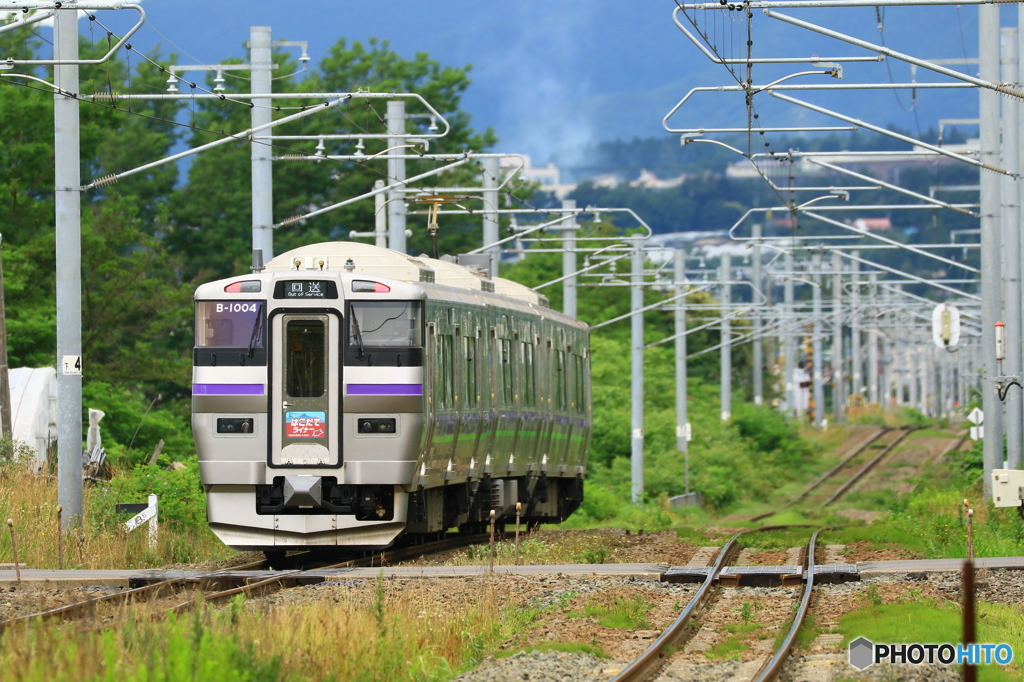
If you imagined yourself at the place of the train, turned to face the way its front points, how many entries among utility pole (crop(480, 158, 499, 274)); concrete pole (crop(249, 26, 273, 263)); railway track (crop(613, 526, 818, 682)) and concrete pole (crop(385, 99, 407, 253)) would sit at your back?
3

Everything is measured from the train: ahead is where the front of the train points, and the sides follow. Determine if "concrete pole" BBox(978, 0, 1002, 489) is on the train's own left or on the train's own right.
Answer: on the train's own left

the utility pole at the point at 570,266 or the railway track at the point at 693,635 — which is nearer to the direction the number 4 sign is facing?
the railway track

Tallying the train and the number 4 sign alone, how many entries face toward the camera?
2

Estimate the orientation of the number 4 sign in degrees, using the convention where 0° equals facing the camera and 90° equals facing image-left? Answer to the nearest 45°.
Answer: approximately 0°

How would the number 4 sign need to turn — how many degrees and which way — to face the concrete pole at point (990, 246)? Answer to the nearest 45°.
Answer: approximately 90° to its left

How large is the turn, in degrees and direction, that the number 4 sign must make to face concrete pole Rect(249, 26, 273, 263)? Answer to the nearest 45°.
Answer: approximately 135° to its left

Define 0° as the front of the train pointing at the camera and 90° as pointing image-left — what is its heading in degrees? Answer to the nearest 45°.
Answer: approximately 0°

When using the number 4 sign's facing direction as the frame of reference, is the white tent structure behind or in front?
behind

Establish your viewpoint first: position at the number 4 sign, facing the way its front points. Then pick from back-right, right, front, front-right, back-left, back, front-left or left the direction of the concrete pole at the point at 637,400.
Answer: back-left

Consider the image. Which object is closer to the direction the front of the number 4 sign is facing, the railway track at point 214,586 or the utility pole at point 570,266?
the railway track
